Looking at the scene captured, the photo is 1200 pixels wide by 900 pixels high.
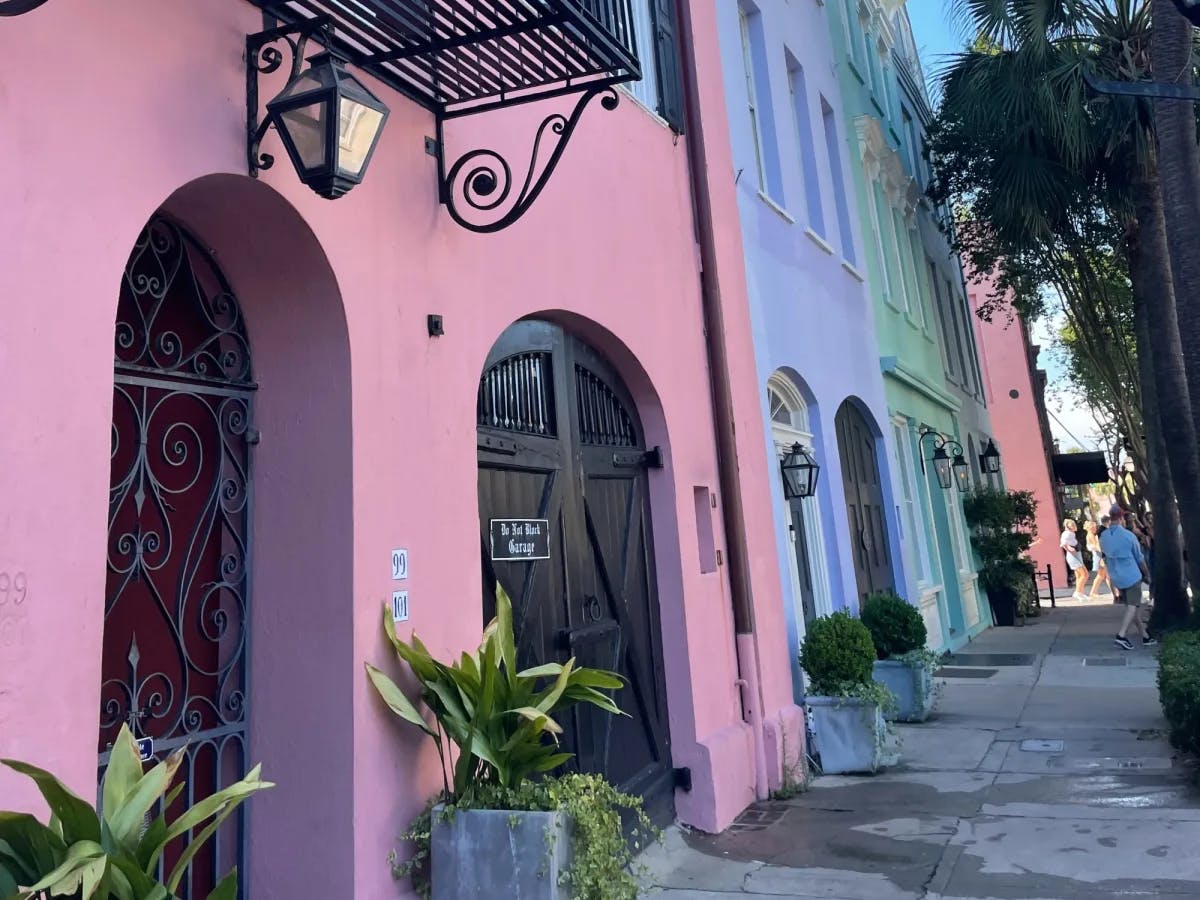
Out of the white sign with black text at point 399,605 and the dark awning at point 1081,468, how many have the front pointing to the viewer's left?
0

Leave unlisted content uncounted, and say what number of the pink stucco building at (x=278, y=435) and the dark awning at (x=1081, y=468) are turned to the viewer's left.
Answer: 0

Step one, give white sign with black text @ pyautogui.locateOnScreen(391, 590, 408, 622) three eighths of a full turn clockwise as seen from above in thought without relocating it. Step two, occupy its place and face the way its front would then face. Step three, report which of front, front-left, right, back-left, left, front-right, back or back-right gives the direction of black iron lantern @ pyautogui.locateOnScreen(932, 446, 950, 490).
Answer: back-right

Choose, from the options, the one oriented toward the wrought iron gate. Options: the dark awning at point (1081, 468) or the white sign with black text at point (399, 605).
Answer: the dark awning

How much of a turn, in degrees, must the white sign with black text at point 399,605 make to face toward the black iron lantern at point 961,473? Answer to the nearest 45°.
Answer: approximately 90° to its left

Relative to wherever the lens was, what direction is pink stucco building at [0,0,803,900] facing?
facing the viewer and to the right of the viewer

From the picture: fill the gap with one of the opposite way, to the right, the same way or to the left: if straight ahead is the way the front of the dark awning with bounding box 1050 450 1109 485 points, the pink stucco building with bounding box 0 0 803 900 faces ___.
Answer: to the left

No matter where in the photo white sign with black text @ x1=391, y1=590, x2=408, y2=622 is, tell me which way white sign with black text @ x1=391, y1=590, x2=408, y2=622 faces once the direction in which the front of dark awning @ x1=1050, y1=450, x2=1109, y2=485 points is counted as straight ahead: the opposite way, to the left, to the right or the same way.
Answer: to the left

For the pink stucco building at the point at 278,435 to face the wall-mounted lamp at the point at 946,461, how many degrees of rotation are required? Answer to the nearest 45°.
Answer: approximately 90° to its left

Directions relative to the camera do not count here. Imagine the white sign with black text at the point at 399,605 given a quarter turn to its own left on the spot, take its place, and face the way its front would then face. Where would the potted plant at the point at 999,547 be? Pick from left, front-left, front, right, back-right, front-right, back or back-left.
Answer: front

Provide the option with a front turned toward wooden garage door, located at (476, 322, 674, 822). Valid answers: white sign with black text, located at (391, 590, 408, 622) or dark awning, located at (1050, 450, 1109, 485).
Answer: the dark awning
